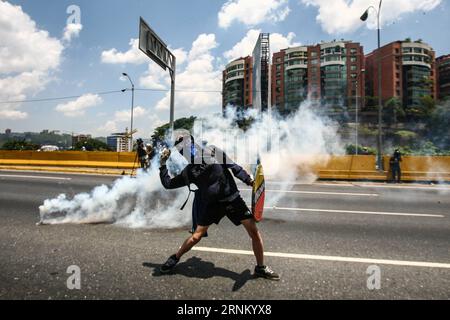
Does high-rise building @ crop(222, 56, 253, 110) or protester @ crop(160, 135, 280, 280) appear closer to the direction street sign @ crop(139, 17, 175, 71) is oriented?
the protester

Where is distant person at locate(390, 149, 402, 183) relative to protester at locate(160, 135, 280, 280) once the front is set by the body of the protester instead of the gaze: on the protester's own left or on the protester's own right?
on the protester's own left
